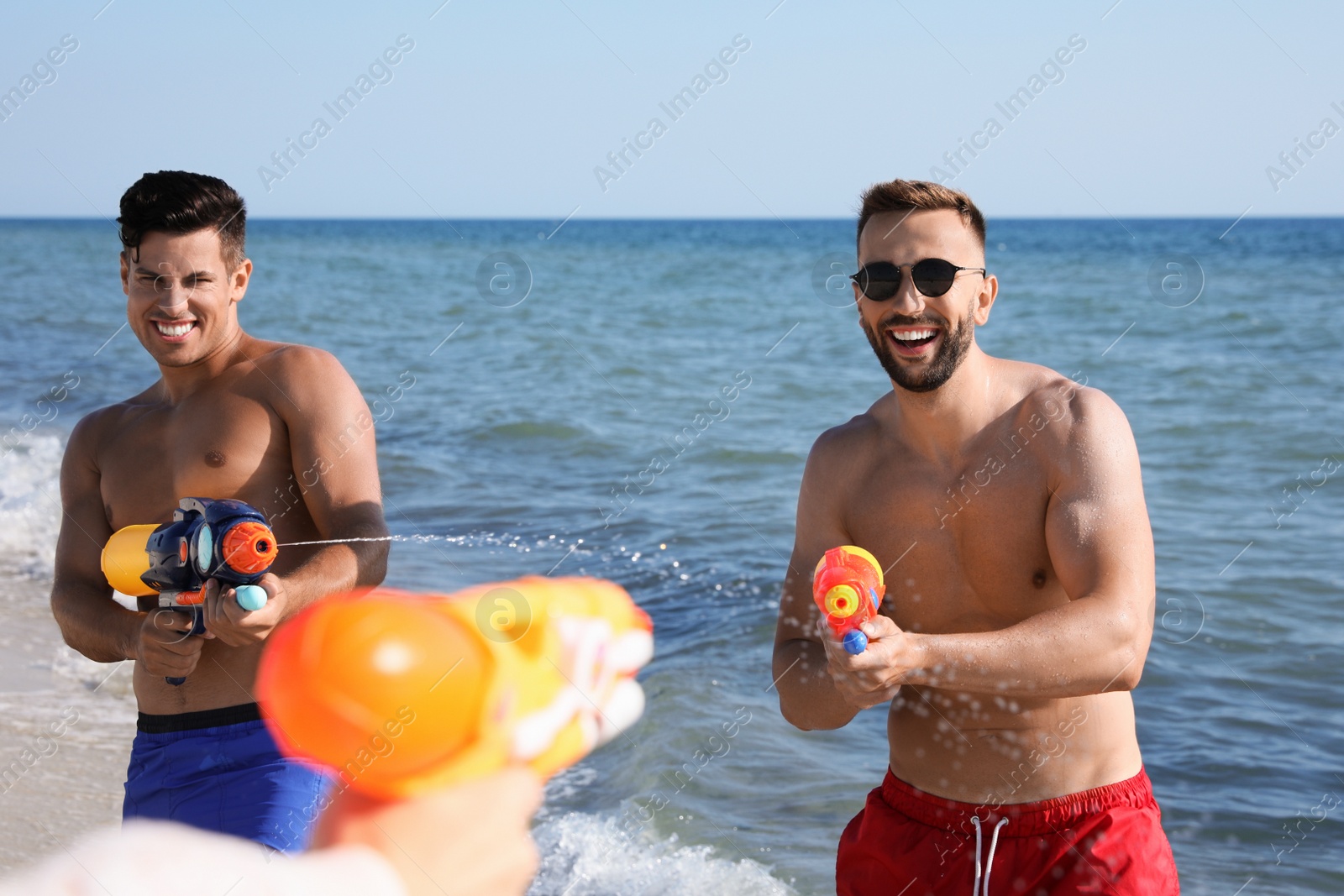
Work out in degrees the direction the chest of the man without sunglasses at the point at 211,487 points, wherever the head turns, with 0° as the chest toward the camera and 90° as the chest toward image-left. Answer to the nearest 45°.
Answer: approximately 45°

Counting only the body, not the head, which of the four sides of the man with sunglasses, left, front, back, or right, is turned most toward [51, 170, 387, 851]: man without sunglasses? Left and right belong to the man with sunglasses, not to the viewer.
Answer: right

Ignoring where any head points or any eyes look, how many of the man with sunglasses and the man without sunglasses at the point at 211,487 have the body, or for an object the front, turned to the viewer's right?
0

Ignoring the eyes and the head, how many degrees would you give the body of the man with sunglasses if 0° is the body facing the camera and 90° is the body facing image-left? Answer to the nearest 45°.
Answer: approximately 0°

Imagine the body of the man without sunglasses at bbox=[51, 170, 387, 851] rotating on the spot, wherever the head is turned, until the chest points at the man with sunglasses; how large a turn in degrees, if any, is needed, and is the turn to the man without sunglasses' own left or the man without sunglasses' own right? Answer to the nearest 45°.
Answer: approximately 90° to the man without sunglasses' own left
